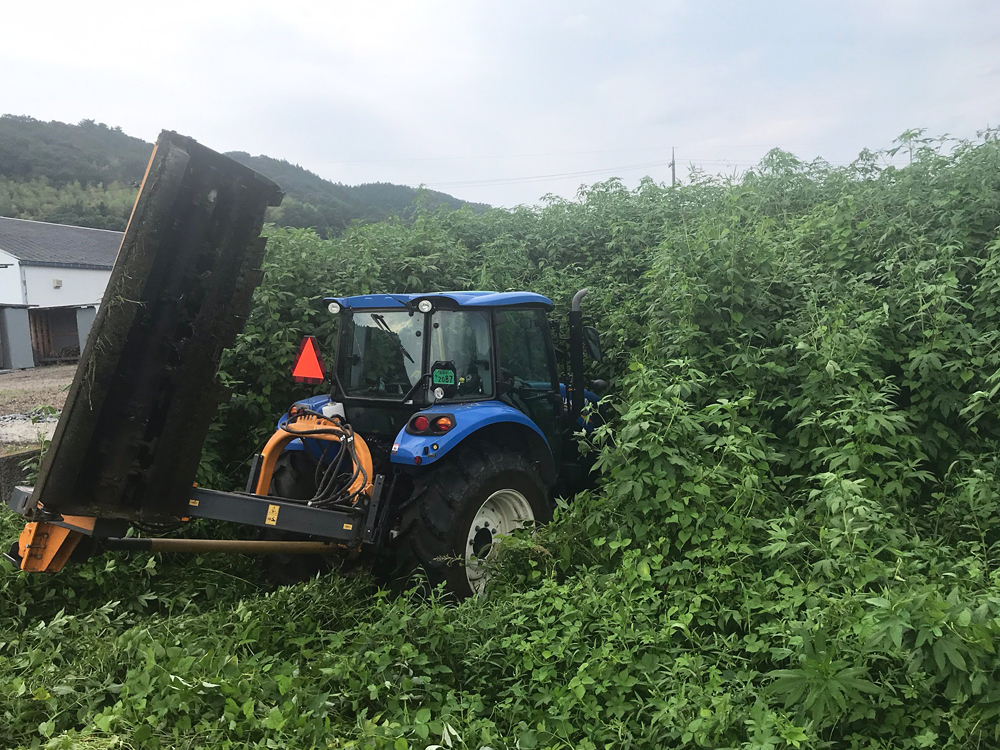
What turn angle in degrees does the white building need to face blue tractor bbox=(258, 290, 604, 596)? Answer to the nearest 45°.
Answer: approximately 45° to its right

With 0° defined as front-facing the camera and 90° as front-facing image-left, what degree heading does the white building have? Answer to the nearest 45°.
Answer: approximately 315°

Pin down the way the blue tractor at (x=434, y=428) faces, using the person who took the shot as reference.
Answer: facing away from the viewer and to the right of the viewer

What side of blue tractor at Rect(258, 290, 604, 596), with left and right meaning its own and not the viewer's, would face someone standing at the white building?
left
